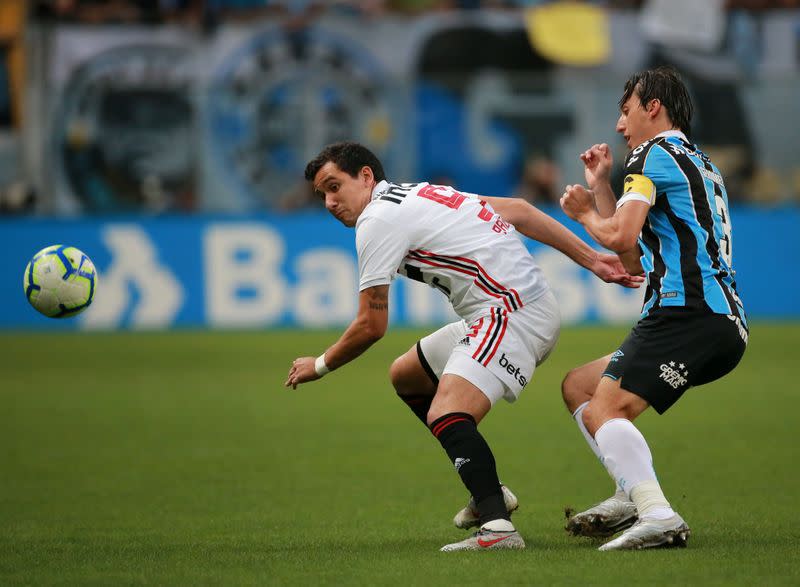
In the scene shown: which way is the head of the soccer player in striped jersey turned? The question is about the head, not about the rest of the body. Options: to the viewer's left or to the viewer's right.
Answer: to the viewer's left

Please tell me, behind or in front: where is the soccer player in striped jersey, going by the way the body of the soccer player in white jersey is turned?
behind

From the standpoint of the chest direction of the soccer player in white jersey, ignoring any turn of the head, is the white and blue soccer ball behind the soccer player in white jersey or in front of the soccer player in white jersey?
in front

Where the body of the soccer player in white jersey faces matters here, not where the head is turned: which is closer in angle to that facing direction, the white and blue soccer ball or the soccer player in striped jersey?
the white and blue soccer ball
